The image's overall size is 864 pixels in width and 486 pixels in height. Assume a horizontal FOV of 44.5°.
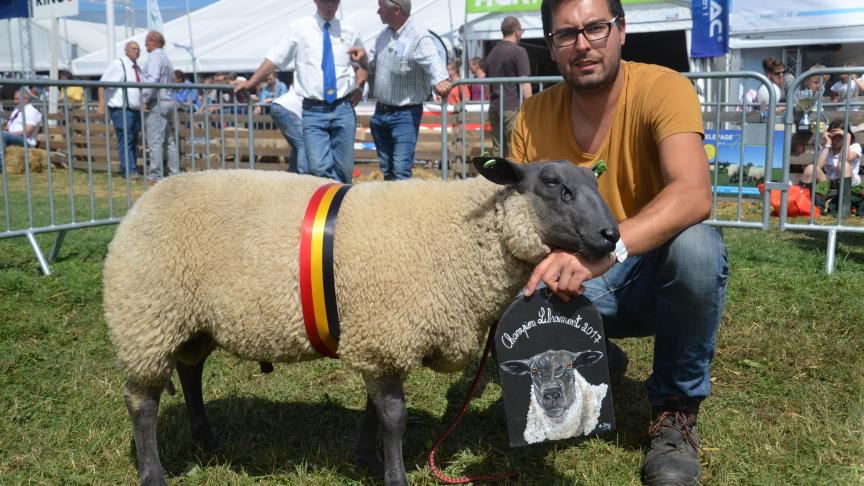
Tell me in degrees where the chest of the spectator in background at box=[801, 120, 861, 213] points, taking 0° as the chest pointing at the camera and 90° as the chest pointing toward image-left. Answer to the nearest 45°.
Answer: approximately 0°

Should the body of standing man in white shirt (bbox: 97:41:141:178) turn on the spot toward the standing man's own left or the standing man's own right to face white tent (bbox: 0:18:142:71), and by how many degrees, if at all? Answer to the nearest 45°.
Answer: approximately 135° to the standing man's own left

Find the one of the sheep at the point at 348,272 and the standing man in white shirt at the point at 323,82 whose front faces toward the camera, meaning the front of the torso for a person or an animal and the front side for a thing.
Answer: the standing man in white shirt

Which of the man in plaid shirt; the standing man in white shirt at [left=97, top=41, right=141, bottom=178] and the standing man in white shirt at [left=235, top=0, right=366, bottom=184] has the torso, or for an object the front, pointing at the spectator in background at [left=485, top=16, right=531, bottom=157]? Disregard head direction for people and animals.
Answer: the standing man in white shirt at [left=97, top=41, right=141, bottom=178]

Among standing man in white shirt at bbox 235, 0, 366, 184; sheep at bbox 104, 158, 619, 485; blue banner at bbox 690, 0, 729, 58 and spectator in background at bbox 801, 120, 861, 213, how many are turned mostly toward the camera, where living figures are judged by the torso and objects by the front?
3

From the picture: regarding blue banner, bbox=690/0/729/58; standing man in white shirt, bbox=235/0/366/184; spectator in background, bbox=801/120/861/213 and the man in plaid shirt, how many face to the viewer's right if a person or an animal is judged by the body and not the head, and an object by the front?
0

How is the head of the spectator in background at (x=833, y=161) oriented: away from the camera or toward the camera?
toward the camera

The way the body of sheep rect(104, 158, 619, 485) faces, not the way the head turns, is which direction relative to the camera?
to the viewer's right

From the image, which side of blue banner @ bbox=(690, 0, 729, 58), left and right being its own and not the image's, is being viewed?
front

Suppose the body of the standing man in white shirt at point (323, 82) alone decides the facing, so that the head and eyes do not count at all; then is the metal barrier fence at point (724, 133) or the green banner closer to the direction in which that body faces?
the metal barrier fence

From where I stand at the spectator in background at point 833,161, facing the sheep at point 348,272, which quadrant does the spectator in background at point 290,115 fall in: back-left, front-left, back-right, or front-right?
front-right
